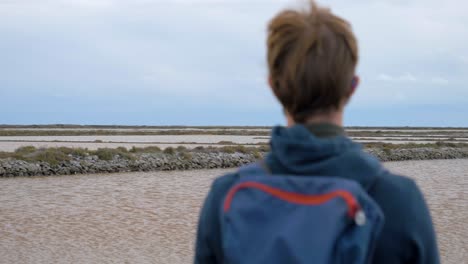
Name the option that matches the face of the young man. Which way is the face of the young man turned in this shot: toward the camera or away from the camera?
away from the camera

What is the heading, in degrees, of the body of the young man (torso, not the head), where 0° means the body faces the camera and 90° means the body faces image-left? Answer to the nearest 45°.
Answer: approximately 180°
